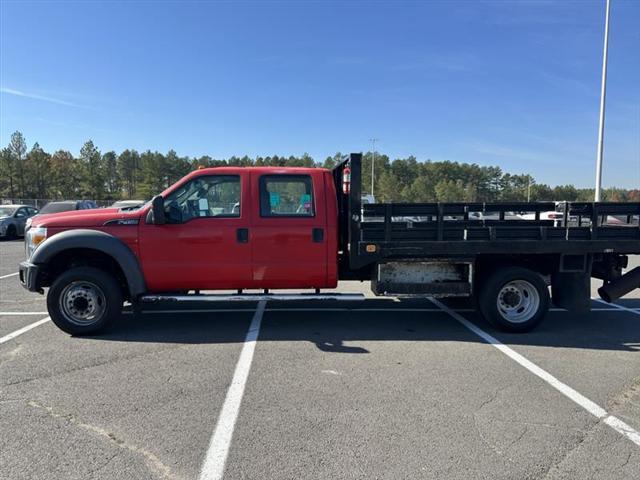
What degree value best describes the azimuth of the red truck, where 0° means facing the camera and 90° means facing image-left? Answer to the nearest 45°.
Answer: approximately 90°
